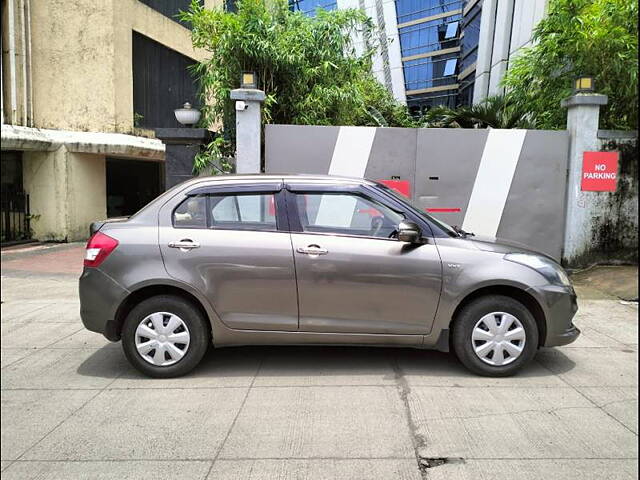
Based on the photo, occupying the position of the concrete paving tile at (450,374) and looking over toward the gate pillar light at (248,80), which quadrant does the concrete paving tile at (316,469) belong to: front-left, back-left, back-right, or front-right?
back-left

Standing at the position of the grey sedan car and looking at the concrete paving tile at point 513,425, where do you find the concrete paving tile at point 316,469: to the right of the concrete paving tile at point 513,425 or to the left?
right

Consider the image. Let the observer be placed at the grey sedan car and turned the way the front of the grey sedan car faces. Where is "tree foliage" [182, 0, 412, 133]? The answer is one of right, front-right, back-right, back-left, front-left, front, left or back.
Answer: left

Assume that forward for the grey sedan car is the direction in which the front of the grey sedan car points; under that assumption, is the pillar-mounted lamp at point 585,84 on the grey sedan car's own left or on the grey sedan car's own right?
on the grey sedan car's own left

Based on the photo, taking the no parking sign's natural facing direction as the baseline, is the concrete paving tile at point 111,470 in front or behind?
in front

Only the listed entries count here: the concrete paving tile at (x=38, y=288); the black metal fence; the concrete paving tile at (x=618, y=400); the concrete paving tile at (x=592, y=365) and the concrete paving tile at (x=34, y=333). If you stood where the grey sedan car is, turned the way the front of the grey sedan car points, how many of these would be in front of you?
2

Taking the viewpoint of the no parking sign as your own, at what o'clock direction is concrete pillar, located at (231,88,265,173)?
The concrete pillar is roughly at 2 o'clock from the no parking sign.

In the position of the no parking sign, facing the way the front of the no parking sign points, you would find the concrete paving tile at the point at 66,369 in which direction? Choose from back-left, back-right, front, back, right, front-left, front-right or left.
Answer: front-right

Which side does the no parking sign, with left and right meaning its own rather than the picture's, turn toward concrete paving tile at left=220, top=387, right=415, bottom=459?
front

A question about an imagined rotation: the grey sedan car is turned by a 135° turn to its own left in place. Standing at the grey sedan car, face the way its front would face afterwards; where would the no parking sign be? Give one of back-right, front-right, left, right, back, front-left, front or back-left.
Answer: right

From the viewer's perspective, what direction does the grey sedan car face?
to the viewer's right

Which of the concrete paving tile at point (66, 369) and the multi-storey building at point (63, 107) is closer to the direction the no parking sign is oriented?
the concrete paving tile

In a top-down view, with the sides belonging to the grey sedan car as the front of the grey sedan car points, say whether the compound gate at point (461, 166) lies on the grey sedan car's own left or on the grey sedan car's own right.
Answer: on the grey sedan car's own left

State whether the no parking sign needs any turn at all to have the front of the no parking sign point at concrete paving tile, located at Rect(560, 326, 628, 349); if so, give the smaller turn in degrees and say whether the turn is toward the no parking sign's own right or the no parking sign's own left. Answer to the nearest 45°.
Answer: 0° — it already faces it

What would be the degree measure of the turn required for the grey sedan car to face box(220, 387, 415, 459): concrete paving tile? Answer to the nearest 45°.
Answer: approximately 90° to its right

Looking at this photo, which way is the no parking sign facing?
toward the camera

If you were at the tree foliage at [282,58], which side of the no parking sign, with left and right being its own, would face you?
right

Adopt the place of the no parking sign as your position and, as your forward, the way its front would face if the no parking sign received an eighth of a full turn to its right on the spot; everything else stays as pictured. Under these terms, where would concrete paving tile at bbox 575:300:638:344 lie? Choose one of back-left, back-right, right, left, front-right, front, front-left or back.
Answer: front-left

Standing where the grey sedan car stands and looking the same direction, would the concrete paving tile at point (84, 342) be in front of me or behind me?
behind
